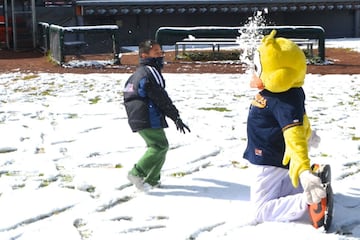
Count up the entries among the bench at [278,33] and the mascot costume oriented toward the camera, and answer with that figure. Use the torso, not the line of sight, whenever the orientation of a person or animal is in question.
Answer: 1

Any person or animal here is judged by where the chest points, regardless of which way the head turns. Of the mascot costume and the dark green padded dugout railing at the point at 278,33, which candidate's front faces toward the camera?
the dark green padded dugout railing

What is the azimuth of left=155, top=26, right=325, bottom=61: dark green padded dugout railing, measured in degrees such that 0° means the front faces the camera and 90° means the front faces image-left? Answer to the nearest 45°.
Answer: approximately 0°

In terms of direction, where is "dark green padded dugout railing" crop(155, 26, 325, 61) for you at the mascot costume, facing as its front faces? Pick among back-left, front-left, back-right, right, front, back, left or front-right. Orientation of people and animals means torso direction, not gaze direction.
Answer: right

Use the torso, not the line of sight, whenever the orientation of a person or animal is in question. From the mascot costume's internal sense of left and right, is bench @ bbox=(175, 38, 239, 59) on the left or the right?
on its right

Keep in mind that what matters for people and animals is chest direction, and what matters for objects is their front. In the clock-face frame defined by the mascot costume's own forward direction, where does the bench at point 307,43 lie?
The bench is roughly at 3 o'clock from the mascot costume.

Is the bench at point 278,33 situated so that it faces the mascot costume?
yes

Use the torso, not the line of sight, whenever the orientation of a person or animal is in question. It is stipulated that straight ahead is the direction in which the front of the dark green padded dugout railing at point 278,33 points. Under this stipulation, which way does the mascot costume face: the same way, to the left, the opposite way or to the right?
to the right

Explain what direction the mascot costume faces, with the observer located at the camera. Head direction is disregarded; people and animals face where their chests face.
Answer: facing to the left of the viewer
